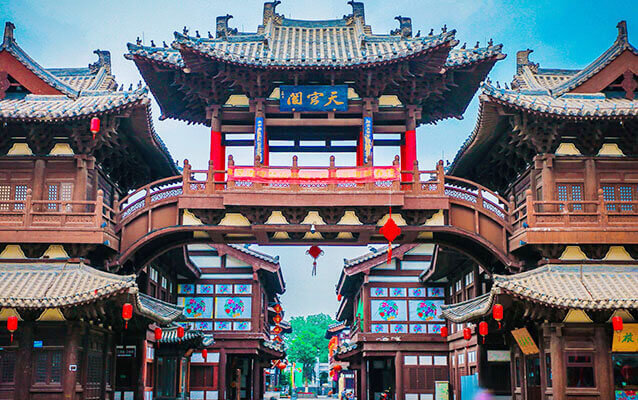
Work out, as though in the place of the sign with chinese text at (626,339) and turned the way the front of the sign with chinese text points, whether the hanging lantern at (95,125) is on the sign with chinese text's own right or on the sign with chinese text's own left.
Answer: on the sign with chinese text's own right

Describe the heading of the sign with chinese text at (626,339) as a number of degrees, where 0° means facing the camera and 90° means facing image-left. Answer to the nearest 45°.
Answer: approximately 0°

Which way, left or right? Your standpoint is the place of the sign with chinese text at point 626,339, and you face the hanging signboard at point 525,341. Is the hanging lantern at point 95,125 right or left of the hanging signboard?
left

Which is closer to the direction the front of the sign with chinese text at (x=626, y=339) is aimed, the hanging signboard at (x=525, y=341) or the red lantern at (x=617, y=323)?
the red lantern
